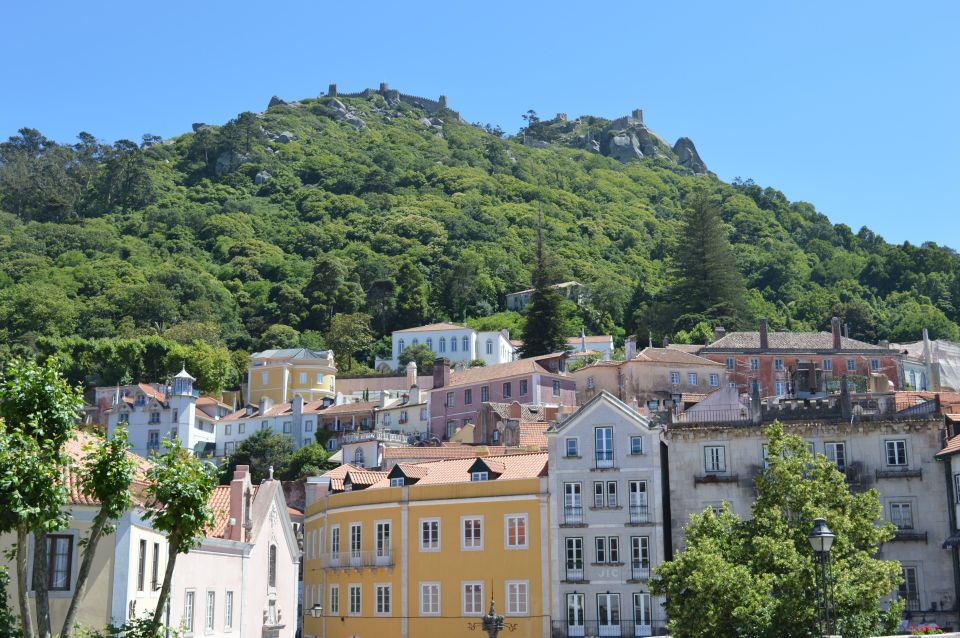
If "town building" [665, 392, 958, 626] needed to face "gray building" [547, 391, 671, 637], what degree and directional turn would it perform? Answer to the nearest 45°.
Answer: approximately 90° to its right

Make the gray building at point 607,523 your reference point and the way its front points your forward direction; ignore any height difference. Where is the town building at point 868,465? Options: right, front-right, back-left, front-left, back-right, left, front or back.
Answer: left

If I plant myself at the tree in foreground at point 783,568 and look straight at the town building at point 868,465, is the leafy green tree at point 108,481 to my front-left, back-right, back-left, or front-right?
back-left

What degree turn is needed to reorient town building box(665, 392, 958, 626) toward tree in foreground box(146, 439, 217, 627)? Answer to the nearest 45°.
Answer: approximately 45° to its right

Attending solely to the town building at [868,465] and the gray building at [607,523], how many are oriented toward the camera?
2

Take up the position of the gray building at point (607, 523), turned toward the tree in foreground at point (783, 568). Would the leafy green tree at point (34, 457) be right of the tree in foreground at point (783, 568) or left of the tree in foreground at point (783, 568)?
right

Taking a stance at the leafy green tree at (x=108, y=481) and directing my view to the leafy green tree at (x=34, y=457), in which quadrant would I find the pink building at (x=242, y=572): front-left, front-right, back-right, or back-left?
back-right

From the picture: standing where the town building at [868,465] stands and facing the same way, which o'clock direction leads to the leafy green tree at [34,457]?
The leafy green tree is roughly at 1 o'clock from the town building.

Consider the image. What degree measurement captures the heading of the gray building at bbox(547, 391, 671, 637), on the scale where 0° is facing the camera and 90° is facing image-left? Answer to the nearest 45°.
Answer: approximately 0°

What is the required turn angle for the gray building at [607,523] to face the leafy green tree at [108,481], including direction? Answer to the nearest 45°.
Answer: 0° — it already faces it

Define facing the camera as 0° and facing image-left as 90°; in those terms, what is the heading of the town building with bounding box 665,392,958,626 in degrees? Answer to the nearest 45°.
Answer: approximately 0°

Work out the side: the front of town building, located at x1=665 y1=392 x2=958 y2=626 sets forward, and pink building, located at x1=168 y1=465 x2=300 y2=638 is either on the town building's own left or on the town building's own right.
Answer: on the town building's own right
